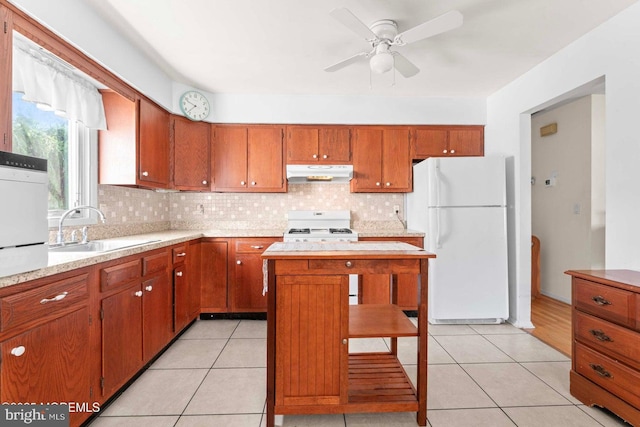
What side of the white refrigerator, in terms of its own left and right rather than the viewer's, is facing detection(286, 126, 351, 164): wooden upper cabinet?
right

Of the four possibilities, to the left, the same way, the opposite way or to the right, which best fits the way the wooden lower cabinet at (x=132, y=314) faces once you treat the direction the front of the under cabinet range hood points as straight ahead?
to the left

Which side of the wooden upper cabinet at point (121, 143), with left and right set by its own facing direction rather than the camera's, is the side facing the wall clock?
left

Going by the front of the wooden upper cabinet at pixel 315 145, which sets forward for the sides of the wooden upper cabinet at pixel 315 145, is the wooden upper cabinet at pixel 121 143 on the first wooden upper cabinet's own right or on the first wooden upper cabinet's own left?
on the first wooden upper cabinet's own right

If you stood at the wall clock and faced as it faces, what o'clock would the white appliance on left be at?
The white appliance on left is roughly at 2 o'clock from the wall clock.

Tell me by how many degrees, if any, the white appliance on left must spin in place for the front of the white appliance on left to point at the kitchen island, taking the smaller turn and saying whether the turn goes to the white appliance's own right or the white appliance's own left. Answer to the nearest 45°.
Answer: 0° — it already faces it

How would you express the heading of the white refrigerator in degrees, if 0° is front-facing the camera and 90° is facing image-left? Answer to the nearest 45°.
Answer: approximately 0°
